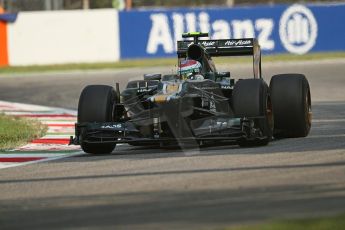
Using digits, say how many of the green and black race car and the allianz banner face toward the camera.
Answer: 2

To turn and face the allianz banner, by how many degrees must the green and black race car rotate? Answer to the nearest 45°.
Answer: approximately 180°

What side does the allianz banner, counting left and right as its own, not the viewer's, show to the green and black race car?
front

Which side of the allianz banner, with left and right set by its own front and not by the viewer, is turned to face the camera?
front

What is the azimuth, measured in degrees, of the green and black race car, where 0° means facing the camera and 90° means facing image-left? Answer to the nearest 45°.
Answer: approximately 0°

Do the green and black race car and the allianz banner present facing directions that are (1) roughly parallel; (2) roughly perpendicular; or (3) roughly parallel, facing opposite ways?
roughly parallel
